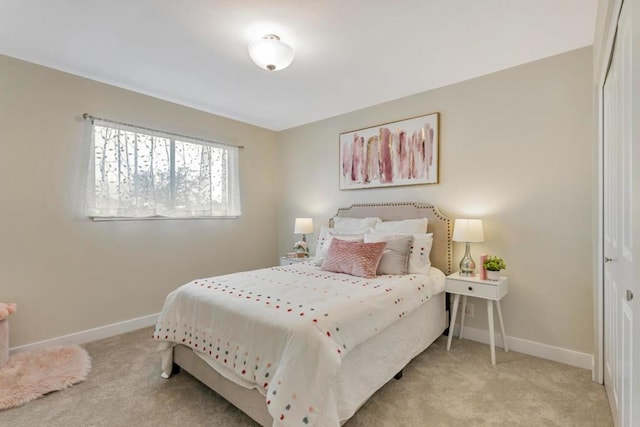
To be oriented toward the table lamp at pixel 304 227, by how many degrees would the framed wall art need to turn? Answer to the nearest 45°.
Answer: approximately 45° to its right

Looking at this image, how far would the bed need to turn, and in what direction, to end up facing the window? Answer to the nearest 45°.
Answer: approximately 90° to its right

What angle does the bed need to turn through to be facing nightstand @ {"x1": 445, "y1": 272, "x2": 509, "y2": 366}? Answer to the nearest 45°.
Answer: approximately 135° to its left

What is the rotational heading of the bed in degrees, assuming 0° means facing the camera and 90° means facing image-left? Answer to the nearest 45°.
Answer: approximately 45°

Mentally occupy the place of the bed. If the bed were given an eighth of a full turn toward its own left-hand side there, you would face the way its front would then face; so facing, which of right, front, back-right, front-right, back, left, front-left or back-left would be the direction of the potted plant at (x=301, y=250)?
back

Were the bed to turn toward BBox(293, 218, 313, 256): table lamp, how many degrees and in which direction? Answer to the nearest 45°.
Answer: approximately 135° to its right

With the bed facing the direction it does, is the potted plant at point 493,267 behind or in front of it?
behind

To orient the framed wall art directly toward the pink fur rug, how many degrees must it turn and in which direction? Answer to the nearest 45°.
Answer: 0° — it already faces it
